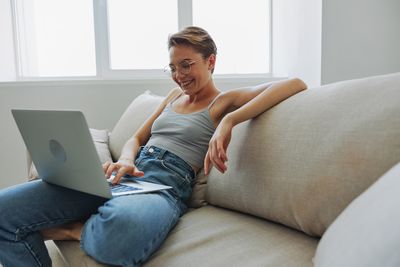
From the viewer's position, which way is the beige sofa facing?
facing the viewer and to the left of the viewer

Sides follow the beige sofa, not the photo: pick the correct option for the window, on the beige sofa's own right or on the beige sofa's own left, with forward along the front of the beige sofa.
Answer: on the beige sofa's own right

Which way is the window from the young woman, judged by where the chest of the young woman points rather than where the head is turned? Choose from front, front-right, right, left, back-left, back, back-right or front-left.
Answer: back-right

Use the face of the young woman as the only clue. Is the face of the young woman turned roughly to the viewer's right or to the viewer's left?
to the viewer's left
